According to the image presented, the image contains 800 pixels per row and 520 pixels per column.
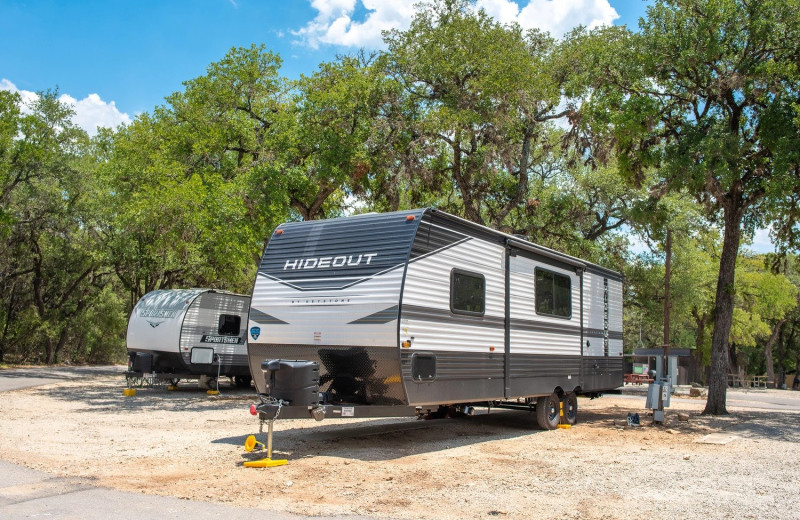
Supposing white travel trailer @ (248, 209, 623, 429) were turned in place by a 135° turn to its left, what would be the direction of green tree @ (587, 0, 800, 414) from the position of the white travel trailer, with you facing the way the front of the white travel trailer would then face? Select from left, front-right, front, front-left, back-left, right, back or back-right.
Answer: front-left

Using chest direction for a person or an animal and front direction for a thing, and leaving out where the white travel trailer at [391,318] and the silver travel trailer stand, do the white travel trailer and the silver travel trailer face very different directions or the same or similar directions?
same or similar directions

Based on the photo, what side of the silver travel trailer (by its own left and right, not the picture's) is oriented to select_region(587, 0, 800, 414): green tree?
left

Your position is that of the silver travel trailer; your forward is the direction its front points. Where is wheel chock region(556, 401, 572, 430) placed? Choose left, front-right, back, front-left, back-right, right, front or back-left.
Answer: left

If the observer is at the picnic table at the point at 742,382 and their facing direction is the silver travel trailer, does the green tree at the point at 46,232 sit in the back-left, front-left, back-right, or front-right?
front-right

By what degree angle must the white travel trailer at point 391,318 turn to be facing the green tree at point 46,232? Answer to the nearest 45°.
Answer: approximately 90° to its right

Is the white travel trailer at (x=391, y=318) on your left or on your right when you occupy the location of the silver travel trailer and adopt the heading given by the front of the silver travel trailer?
on your left

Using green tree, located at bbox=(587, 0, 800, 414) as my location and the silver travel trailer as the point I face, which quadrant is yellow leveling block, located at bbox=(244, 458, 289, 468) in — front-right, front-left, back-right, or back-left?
front-left

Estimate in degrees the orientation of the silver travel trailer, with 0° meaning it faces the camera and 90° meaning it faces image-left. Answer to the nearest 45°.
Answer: approximately 45°

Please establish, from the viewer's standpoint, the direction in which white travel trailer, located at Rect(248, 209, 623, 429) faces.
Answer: facing the viewer and to the left of the viewer

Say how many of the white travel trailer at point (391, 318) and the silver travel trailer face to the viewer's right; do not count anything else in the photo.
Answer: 0

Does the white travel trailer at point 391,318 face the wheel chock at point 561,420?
no

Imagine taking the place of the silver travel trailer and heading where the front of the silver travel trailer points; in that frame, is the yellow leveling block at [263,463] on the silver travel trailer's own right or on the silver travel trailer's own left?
on the silver travel trailer's own left
